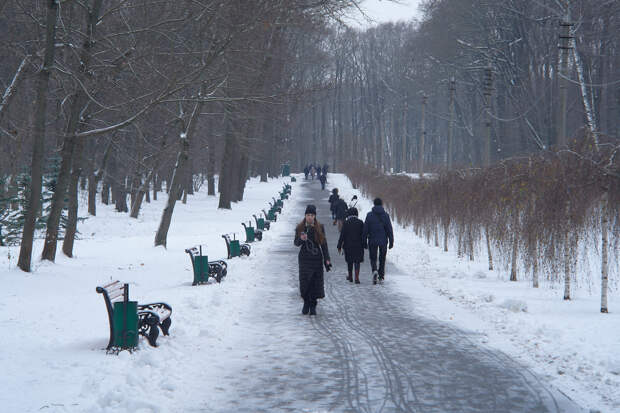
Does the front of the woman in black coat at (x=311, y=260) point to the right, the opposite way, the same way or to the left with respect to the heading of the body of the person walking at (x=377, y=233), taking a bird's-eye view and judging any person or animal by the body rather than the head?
the opposite way

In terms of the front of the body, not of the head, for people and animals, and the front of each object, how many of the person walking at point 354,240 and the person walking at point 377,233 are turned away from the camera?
2

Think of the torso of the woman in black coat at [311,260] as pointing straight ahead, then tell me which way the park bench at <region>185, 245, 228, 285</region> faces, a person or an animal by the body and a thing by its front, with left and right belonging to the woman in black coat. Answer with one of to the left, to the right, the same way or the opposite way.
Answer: to the left

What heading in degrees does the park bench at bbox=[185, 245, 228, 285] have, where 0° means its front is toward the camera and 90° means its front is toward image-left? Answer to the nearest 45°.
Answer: approximately 270°

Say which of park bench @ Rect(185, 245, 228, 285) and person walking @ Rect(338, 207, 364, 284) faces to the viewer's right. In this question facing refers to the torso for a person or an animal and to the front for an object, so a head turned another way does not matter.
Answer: the park bench

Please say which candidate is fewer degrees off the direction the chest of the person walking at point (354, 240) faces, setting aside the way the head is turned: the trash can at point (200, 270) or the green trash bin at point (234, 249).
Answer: the green trash bin

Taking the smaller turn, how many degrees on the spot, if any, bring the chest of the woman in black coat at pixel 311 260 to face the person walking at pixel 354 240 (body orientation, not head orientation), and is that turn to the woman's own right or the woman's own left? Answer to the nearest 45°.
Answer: approximately 180°

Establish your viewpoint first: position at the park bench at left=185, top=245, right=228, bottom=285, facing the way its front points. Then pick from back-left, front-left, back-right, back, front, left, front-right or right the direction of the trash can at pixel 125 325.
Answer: right

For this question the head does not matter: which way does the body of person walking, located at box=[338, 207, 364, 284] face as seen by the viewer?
away from the camera

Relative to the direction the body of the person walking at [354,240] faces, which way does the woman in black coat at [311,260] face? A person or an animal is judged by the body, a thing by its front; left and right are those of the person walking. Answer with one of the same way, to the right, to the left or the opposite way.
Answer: the opposite way

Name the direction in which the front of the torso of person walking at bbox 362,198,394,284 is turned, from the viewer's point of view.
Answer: away from the camera

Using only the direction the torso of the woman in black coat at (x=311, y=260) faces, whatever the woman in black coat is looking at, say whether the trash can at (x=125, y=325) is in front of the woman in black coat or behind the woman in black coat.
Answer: in front

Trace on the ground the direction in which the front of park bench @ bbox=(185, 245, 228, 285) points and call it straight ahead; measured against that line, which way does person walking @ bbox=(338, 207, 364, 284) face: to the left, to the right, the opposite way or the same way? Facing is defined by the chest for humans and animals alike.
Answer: to the left
